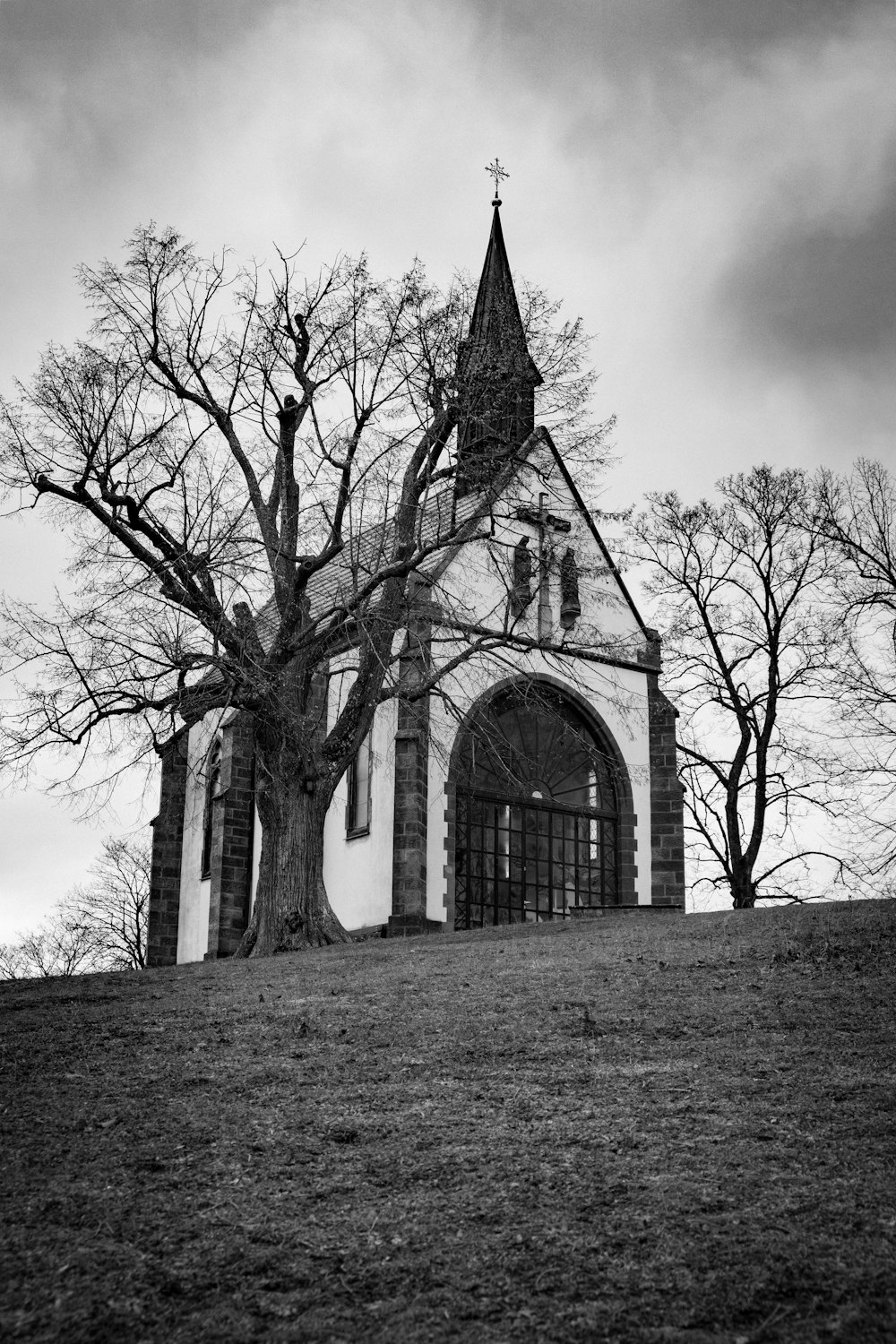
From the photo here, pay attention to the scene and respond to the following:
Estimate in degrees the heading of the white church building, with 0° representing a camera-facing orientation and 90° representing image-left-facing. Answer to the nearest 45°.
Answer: approximately 315°
